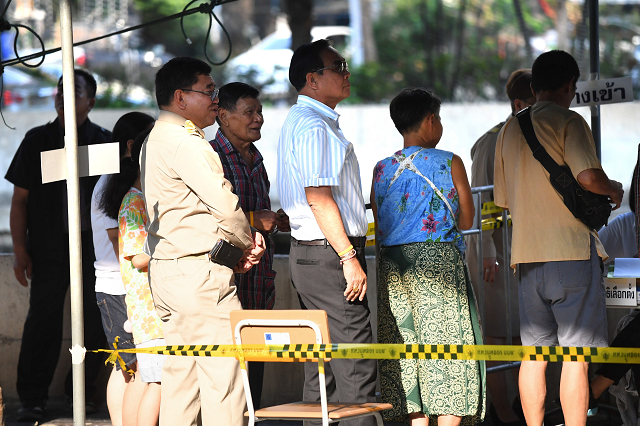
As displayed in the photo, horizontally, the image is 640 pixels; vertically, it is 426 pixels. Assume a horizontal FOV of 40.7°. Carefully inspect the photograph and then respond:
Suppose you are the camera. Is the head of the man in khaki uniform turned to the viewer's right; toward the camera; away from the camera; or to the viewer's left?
to the viewer's right

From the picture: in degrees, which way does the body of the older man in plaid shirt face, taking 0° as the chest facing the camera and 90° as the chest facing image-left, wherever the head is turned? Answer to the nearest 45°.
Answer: approximately 315°

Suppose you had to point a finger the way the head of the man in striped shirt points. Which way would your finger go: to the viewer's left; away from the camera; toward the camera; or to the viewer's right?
to the viewer's right

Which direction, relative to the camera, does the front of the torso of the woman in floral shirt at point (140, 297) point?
to the viewer's right

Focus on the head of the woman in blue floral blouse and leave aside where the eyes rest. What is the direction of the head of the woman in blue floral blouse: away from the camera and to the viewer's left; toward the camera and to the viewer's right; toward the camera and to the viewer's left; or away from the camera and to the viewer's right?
away from the camera and to the viewer's right

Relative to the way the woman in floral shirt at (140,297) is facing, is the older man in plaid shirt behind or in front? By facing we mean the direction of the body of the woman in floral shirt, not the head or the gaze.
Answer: in front

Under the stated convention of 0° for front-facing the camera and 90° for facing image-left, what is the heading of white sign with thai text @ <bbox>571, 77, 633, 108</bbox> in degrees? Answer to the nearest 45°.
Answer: approximately 0°

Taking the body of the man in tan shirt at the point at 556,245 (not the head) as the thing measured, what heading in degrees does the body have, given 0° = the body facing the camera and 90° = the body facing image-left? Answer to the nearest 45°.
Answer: approximately 225°

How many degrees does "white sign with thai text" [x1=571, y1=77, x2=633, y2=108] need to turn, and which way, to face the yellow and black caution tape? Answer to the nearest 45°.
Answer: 0° — it already faces it

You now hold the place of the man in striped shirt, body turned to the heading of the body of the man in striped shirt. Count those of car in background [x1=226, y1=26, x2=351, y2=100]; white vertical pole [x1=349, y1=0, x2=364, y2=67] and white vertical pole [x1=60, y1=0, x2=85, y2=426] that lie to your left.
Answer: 2

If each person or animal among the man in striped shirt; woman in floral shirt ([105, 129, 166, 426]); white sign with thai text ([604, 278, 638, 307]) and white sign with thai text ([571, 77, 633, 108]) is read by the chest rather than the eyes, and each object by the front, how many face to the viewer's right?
2

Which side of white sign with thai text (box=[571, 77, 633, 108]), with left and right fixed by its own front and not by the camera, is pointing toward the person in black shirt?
right
